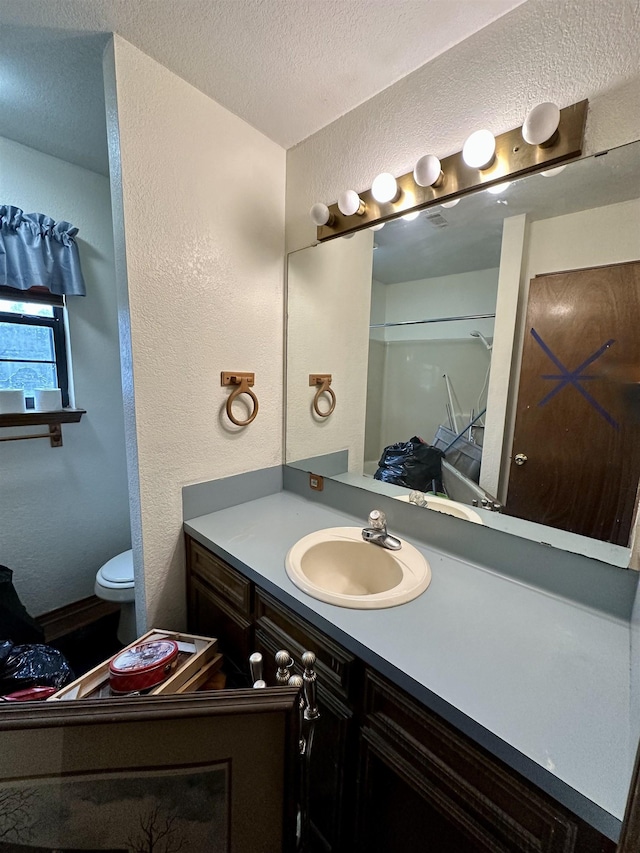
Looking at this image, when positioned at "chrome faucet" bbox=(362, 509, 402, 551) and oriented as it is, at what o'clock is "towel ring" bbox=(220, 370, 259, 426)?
The towel ring is roughly at 2 o'clock from the chrome faucet.

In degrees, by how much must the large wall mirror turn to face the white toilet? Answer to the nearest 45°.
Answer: approximately 45° to its right

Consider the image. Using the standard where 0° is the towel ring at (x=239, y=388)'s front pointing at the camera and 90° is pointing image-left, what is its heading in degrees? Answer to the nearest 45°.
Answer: approximately 315°

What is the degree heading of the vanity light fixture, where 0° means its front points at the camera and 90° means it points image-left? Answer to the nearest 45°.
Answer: approximately 45°

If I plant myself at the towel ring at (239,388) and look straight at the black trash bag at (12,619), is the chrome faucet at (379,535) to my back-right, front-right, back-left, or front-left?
back-left

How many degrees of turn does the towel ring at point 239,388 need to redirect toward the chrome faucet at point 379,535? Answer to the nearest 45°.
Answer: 0° — it already faces it

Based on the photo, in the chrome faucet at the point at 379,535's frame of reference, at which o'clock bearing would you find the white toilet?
The white toilet is roughly at 2 o'clock from the chrome faucet.
